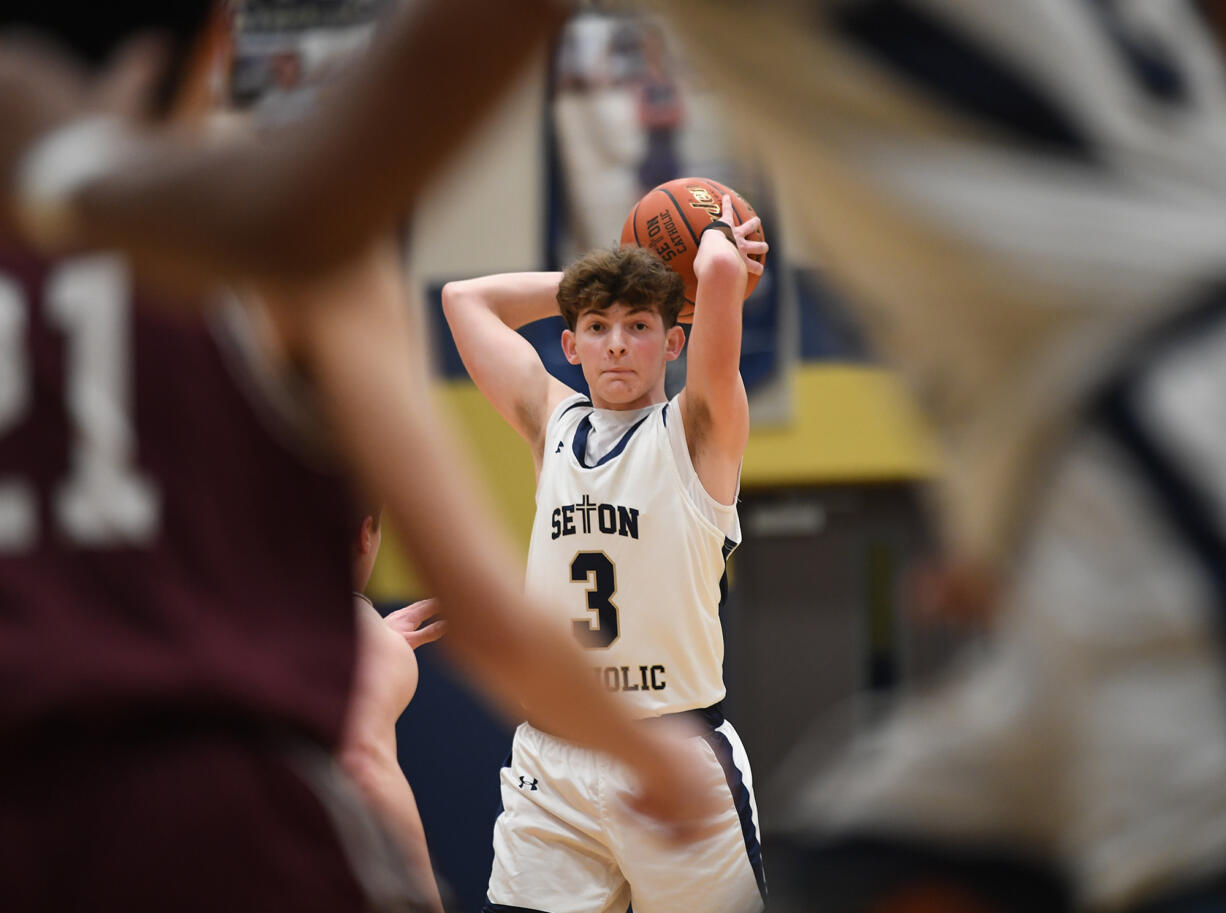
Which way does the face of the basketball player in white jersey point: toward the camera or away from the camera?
toward the camera

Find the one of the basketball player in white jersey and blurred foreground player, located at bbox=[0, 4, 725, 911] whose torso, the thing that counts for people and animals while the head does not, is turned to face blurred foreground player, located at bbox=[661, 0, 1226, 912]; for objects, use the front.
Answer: the basketball player in white jersey

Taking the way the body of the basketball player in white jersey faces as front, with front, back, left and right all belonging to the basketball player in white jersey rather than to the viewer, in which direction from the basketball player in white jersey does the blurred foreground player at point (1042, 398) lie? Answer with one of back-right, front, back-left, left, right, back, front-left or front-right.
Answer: front

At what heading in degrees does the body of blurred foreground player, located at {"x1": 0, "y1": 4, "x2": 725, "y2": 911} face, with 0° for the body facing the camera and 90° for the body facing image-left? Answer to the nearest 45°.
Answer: approximately 180°

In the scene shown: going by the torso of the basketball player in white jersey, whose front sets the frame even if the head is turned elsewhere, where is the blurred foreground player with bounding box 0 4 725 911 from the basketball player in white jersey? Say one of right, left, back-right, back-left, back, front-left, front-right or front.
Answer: front

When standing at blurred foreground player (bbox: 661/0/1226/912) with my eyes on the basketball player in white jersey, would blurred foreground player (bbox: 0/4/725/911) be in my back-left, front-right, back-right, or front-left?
front-left

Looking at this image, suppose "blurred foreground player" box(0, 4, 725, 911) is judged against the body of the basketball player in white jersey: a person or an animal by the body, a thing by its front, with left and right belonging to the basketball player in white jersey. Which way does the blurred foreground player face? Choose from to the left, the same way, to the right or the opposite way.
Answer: the opposite way

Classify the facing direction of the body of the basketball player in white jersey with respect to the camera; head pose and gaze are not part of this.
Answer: toward the camera
